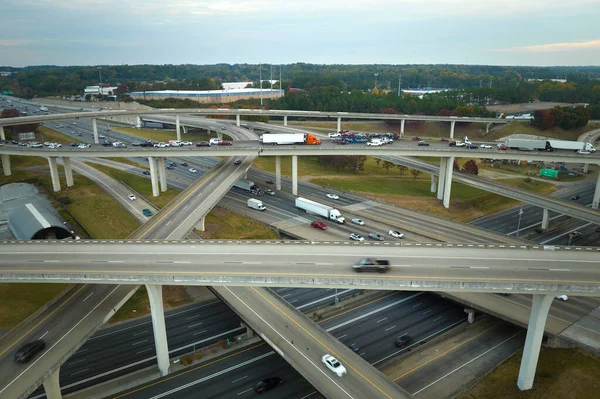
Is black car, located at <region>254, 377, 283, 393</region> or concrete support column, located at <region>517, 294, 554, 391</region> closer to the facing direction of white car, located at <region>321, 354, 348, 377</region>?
the concrete support column

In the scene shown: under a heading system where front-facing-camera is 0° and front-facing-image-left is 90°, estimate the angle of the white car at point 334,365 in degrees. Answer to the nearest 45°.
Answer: approximately 315°

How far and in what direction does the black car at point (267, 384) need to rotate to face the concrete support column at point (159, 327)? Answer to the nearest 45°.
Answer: approximately 135° to its left

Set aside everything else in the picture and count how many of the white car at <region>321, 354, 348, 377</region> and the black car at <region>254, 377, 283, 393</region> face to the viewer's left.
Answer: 0

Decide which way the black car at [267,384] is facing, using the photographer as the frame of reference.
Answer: facing away from the viewer and to the right of the viewer

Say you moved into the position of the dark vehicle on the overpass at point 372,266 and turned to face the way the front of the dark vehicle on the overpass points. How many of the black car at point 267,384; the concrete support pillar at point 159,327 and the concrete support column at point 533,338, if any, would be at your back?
1

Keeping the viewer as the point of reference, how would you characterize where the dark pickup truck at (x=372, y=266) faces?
facing to the left of the viewer

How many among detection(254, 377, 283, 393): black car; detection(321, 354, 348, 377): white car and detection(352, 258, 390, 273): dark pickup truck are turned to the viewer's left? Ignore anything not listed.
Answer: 1

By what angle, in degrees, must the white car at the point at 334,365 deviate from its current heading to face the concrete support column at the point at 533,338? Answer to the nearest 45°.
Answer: approximately 45° to its left
